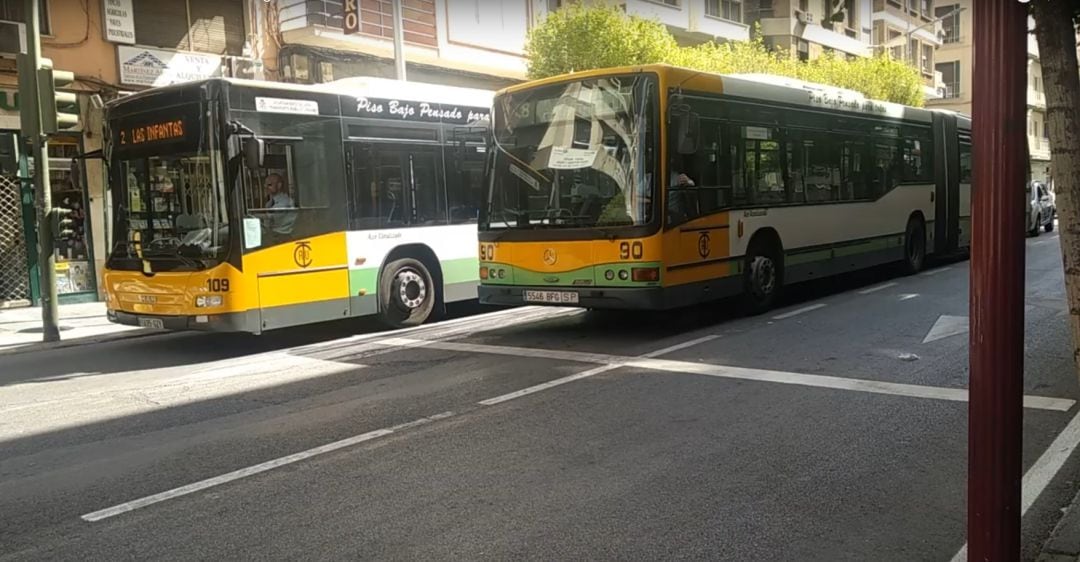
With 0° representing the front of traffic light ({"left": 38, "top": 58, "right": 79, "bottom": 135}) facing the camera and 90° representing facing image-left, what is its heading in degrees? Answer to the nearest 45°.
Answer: approximately 270°

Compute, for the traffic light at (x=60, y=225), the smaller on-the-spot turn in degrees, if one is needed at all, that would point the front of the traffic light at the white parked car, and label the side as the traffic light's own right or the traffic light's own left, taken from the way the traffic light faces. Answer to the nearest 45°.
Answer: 0° — it already faces it

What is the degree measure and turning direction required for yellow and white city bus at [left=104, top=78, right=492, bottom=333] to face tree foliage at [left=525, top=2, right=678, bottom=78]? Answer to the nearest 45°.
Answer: approximately 180°

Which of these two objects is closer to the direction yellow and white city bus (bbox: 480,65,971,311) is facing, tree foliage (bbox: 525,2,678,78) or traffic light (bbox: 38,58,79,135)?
the traffic light

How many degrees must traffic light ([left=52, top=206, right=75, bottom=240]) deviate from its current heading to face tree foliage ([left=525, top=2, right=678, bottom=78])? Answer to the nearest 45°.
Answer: approximately 45° to its left

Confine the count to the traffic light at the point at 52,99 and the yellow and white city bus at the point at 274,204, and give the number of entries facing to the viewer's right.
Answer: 1

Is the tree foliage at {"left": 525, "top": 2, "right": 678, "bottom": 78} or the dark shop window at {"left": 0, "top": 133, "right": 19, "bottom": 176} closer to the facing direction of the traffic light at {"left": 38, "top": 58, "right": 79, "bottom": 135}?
the tree foliage

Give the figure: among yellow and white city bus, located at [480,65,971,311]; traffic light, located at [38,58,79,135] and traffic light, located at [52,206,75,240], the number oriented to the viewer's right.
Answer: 2

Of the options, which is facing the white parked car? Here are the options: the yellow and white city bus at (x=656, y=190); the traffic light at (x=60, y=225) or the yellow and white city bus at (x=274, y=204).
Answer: the traffic light

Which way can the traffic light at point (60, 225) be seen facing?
to the viewer's right

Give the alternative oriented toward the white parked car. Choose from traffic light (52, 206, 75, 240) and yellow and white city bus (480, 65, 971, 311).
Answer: the traffic light

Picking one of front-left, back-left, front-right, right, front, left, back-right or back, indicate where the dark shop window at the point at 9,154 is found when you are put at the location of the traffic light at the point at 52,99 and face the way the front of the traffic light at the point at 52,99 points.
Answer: left

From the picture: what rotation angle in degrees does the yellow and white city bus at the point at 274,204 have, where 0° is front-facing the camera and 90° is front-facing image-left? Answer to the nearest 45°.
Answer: approximately 45°
